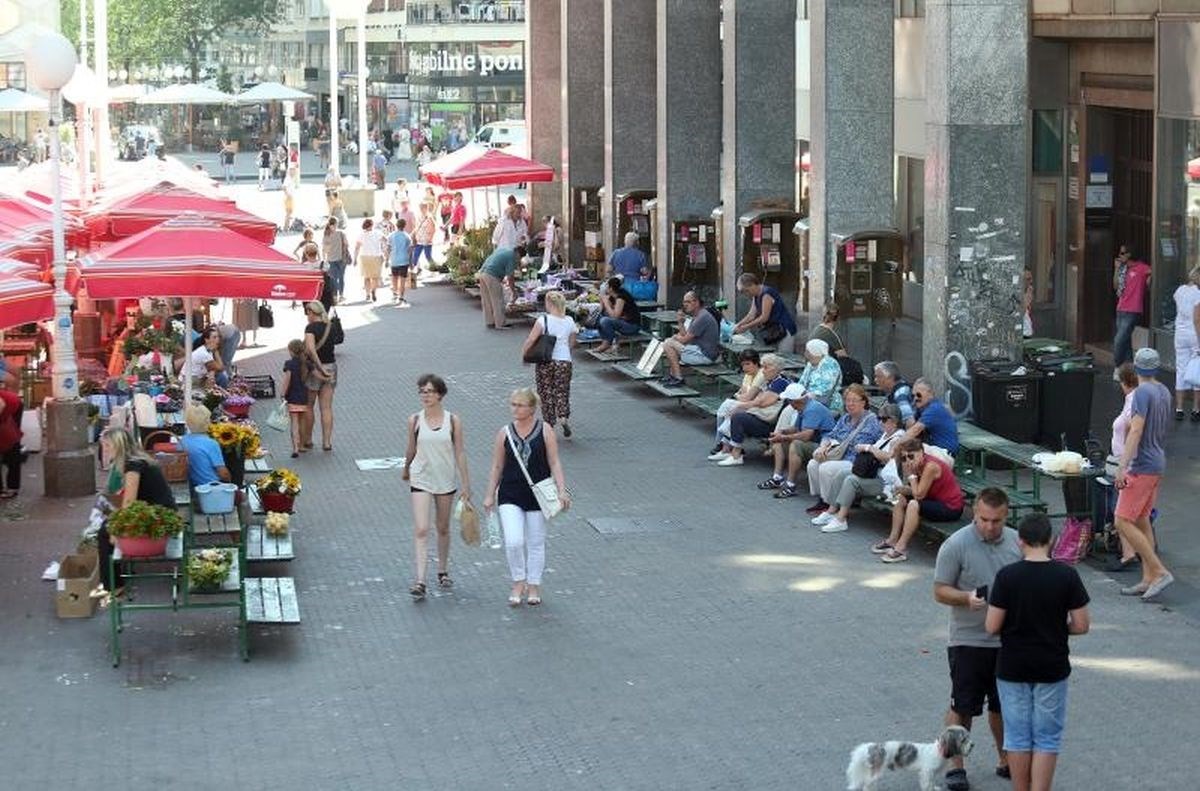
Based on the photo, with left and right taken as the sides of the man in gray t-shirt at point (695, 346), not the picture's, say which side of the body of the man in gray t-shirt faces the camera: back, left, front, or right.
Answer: left

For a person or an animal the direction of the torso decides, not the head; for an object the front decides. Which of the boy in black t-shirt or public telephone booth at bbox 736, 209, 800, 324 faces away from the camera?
the boy in black t-shirt

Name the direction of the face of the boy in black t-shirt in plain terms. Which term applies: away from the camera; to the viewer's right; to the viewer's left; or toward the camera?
away from the camera

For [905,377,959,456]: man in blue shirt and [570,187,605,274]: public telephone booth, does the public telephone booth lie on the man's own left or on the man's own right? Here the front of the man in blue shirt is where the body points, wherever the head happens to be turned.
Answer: on the man's own right

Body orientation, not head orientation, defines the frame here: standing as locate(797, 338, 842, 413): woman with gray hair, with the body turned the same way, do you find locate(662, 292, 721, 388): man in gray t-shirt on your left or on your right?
on your right

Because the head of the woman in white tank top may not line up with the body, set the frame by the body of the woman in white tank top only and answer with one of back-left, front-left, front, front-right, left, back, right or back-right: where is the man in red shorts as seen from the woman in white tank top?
left

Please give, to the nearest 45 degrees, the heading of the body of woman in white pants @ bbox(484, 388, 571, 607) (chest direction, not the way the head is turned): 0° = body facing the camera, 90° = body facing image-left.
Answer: approximately 0°

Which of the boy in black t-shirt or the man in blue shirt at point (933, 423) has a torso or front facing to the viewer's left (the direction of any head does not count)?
the man in blue shirt

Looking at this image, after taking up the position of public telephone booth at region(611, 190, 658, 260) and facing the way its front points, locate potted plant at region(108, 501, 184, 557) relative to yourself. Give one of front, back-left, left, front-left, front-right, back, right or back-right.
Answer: front-left

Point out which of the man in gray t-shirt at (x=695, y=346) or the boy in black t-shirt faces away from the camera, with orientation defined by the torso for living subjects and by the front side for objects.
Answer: the boy in black t-shirt

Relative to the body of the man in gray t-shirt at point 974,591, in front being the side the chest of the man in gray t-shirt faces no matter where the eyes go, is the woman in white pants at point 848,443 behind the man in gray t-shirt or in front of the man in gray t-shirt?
behind

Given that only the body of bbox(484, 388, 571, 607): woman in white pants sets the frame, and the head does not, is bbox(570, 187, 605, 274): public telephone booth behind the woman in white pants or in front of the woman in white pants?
behind

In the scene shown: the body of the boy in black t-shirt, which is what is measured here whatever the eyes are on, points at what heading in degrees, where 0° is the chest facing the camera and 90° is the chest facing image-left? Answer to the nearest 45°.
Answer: approximately 180°

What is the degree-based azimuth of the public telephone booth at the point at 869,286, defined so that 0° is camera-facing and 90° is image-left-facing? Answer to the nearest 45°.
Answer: approximately 45°
